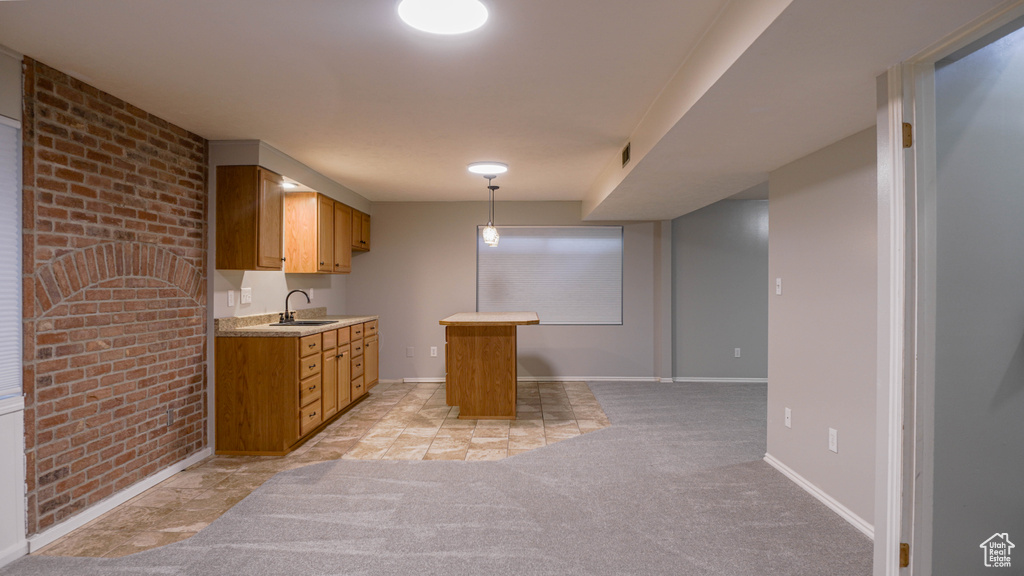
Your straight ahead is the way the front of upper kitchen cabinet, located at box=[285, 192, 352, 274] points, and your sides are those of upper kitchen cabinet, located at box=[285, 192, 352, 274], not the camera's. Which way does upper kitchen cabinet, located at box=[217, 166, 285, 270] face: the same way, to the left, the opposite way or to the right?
the same way

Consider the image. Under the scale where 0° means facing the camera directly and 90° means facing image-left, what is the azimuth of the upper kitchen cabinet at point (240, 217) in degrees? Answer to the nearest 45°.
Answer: approximately 315°

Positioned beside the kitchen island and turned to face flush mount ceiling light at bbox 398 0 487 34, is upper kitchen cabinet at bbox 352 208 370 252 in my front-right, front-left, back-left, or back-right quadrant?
back-right

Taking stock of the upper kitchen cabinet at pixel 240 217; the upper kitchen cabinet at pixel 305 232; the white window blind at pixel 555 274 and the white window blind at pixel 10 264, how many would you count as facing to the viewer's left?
0

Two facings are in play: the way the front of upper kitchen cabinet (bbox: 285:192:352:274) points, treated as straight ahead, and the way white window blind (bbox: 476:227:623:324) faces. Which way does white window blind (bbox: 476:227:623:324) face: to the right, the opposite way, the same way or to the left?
to the right

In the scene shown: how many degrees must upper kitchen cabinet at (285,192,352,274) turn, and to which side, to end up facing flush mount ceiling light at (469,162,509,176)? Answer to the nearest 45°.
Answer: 0° — it already faces it

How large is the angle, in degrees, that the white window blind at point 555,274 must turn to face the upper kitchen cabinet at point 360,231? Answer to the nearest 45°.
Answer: approximately 90° to its right

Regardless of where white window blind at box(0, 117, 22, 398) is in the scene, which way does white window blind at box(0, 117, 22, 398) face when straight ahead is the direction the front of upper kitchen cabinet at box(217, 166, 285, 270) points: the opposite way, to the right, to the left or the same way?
the same way

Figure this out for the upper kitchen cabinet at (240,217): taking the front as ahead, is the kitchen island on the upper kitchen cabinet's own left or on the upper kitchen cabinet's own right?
on the upper kitchen cabinet's own left

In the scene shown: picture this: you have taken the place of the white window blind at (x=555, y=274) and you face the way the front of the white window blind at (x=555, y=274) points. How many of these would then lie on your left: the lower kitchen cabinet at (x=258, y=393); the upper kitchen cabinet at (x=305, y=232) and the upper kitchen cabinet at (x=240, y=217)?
0

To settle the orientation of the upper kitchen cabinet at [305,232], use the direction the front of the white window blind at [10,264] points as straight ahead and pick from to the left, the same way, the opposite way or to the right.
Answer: the same way

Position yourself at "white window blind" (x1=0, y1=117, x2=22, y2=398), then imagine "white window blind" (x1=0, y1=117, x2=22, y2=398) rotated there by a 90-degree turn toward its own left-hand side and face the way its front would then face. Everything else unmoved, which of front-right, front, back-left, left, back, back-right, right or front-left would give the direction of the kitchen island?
front-right

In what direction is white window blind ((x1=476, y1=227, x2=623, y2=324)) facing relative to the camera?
toward the camera

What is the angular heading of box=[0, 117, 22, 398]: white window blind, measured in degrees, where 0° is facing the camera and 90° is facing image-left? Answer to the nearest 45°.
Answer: approximately 315°

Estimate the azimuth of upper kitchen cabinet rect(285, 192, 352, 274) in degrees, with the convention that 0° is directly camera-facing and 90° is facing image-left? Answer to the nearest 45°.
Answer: approximately 315°

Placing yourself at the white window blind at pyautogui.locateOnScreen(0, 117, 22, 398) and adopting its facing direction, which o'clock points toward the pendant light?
The pendant light is roughly at 10 o'clock from the white window blind.

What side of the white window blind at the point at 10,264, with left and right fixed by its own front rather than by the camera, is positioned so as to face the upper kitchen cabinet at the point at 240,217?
left

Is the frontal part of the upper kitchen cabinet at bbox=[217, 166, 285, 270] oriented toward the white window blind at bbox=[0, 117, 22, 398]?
no

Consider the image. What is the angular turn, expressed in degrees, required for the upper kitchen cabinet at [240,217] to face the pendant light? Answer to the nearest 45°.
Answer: approximately 45° to its left

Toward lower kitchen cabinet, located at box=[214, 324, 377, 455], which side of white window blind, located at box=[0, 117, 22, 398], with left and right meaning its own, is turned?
left

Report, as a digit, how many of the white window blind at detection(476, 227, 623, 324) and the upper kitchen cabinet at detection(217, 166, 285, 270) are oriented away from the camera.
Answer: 0

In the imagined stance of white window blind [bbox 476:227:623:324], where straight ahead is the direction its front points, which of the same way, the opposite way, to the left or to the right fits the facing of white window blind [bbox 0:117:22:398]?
to the left

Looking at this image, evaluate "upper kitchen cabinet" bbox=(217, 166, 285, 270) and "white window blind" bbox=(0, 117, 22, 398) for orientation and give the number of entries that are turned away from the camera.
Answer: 0
